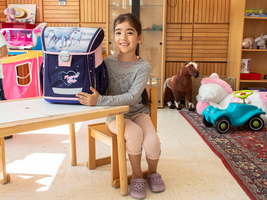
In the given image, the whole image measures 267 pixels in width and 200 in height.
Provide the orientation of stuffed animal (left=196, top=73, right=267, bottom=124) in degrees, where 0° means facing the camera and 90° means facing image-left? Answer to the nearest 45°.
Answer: approximately 45°

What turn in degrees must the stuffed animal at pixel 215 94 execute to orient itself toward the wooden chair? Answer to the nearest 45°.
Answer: approximately 45° to its left

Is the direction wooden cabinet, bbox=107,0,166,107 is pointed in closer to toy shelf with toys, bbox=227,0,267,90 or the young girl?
the young girl

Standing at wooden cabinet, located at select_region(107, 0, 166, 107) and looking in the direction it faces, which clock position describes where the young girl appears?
The young girl is roughly at 12 o'clock from the wooden cabinet.

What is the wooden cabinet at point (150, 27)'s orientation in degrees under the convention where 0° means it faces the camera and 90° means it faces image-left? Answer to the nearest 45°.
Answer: approximately 0°
